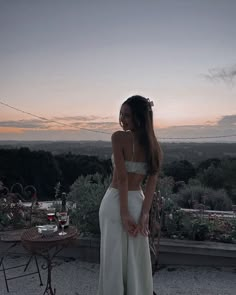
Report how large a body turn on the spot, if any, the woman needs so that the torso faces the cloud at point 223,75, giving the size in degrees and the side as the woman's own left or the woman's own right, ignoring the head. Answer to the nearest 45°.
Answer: approximately 45° to the woman's own right

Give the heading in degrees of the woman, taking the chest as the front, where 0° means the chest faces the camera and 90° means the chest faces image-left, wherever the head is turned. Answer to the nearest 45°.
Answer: approximately 135°

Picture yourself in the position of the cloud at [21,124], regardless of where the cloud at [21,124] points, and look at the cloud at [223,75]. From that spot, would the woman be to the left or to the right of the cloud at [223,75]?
right

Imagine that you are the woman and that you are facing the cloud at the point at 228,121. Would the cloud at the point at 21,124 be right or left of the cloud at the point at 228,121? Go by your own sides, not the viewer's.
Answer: left
